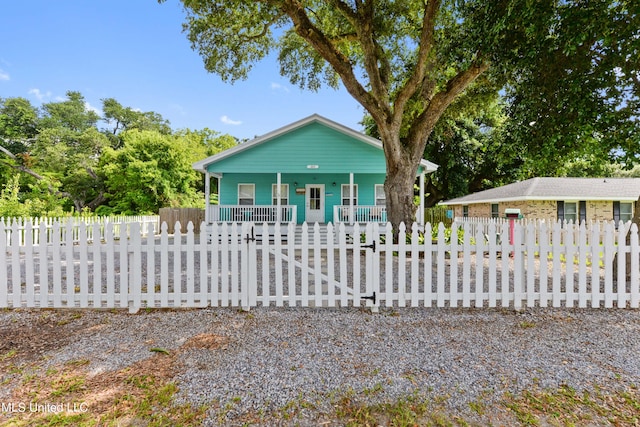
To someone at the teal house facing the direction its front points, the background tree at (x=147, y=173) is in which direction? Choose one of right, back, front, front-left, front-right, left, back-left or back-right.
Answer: back-right

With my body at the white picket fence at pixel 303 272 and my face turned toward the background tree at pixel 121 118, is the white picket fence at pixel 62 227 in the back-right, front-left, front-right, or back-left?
front-left

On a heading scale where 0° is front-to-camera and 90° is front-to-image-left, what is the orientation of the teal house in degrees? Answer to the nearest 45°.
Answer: approximately 0°

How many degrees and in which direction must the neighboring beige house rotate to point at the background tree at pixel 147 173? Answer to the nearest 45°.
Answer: approximately 90° to its right

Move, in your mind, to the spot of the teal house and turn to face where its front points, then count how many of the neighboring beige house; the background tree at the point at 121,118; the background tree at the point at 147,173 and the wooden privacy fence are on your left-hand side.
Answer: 1

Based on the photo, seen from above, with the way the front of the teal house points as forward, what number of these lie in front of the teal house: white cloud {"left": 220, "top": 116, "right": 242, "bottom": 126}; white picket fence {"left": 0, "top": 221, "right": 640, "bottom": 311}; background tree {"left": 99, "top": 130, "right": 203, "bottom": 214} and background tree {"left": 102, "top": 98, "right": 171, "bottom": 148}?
1

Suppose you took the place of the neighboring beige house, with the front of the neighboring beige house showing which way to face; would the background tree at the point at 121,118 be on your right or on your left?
on your right

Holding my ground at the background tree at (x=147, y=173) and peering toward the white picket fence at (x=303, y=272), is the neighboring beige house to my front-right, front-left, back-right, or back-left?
front-left

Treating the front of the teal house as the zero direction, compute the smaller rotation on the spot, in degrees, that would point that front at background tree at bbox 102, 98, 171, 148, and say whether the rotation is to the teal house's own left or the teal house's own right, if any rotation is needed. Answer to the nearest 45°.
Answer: approximately 135° to the teal house's own right

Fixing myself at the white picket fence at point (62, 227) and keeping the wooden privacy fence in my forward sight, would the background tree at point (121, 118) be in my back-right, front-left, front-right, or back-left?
front-left

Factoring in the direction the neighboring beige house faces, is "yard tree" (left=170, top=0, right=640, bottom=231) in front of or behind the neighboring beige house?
in front

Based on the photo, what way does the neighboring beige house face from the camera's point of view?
toward the camera

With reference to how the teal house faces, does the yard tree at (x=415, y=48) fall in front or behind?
in front

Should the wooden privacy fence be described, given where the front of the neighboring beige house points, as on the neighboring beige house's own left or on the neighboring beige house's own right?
on the neighboring beige house's own right

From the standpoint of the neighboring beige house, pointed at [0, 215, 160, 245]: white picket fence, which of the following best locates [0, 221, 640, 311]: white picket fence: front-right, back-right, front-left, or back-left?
front-left
